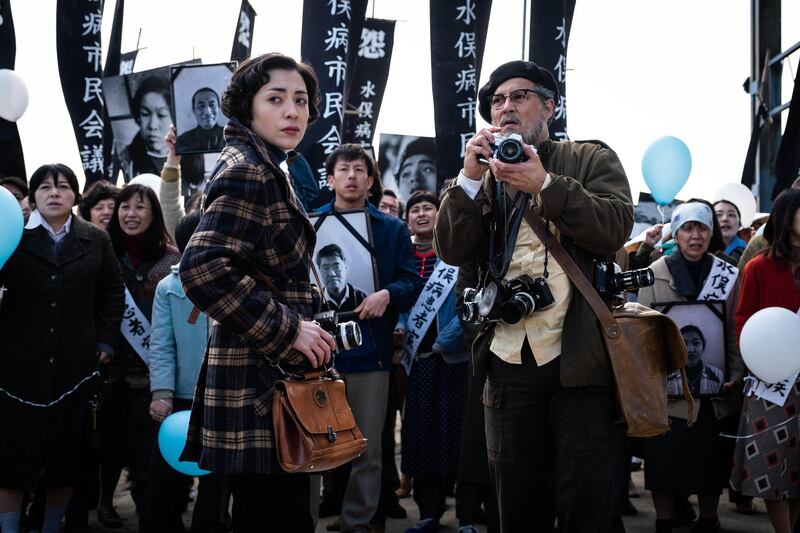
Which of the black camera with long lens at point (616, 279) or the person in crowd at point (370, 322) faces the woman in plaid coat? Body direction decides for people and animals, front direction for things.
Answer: the person in crowd

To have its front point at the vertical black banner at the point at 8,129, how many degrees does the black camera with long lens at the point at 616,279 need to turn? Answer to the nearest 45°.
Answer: approximately 135° to its left

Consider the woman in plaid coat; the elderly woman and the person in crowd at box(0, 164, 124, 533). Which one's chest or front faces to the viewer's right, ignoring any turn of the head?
the woman in plaid coat

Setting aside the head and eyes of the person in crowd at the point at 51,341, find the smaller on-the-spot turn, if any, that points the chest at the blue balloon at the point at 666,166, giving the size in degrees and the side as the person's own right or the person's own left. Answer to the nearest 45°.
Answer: approximately 90° to the person's own left

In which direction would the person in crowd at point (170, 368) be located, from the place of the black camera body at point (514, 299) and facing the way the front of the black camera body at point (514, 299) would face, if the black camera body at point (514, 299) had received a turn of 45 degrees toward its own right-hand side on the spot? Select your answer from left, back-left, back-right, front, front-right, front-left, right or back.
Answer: front-right

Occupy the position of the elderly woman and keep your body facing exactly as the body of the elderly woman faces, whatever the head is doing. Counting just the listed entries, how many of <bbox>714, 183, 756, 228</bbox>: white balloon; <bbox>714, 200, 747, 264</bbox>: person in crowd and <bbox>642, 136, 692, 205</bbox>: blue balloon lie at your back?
3

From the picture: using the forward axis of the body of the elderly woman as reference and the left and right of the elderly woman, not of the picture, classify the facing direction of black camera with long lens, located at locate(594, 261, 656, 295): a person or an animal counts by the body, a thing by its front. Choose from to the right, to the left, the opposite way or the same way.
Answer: to the left

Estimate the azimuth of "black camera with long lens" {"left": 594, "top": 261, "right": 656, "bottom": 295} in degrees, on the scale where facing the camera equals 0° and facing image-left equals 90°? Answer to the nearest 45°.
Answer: approximately 270°

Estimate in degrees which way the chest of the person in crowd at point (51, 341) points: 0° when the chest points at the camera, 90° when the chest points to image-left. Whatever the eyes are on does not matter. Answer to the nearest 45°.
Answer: approximately 0°
